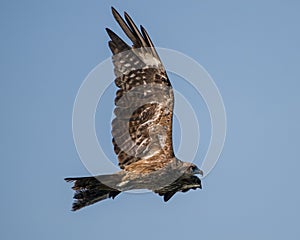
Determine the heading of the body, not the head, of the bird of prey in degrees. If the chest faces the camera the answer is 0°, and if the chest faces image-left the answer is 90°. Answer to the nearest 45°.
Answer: approximately 270°
